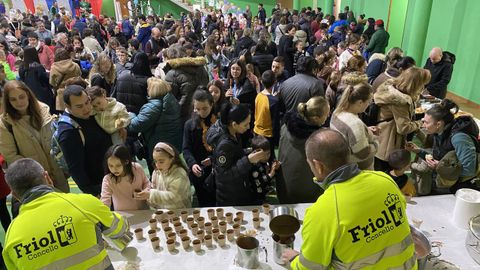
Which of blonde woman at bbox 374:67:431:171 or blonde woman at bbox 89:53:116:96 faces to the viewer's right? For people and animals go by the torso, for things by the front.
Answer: blonde woman at bbox 374:67:431:171

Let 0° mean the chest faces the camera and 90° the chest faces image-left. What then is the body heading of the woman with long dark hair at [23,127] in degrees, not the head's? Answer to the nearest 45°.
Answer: approximately 0°

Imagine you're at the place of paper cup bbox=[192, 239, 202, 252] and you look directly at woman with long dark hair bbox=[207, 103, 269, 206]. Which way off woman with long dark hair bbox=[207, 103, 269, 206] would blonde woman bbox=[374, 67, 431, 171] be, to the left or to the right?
right

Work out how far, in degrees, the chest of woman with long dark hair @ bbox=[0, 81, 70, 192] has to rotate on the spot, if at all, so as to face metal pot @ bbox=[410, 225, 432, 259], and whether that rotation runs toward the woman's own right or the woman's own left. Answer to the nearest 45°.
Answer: approximately 45° to the woman's own left

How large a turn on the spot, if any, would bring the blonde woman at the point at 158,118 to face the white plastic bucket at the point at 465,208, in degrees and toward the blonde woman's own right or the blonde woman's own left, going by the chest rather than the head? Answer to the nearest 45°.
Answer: approximately 180°

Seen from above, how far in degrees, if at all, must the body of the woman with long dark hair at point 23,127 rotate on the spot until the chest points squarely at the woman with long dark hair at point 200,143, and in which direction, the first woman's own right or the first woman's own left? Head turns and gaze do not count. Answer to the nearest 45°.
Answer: approximately 90° to the first woman's own left

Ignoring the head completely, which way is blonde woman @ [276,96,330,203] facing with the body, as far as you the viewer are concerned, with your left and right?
facing away from the viewer and to the right of the viewer

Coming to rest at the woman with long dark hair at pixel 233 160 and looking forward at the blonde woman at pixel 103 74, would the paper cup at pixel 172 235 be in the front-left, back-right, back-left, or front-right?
back-left
